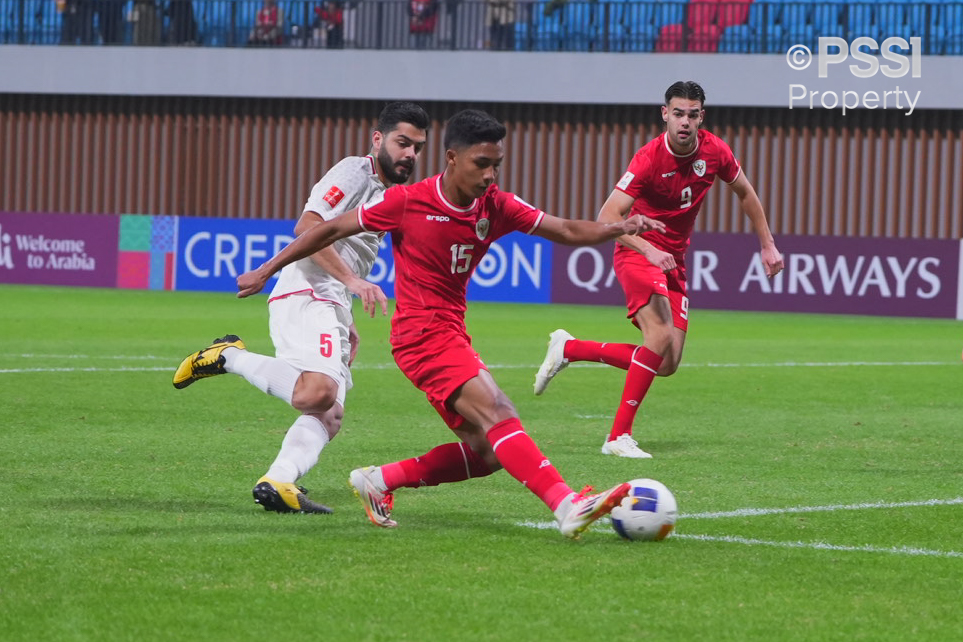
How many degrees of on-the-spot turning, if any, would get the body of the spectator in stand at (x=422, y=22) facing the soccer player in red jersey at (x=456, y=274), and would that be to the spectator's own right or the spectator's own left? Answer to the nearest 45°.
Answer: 0° — they already face them

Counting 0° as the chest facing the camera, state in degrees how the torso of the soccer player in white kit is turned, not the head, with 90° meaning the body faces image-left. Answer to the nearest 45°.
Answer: approximately 315°

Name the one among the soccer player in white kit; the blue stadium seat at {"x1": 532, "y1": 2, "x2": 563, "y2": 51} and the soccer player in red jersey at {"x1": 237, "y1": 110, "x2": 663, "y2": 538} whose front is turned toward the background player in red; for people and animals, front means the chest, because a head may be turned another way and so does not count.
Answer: the blue stadium seat

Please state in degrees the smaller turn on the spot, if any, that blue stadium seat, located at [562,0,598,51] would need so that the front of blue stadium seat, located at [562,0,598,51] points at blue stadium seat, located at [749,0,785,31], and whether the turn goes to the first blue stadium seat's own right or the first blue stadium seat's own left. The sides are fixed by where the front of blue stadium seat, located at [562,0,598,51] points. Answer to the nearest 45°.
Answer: approximately 90° to the first blue stadium seat's own left

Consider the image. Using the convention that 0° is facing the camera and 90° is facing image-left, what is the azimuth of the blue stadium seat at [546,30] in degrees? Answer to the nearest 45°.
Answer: approximately 0°

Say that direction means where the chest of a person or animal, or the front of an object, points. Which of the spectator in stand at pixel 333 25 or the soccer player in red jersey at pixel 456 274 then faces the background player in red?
the spectator in stand

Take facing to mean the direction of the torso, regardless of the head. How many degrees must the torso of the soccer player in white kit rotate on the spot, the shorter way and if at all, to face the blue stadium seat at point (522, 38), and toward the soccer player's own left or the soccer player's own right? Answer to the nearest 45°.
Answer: approximately 135° to the soccer player's own left

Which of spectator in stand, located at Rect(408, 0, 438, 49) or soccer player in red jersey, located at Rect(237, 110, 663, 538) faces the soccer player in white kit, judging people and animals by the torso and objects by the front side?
the spectator in stand

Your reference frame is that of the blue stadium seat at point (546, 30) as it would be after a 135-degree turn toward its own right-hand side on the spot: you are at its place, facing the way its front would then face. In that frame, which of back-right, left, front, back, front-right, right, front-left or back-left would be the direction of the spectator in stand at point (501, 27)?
front-left

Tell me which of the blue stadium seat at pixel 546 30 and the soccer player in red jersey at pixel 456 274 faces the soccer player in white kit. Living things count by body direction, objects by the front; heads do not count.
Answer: the blue stadium seat
